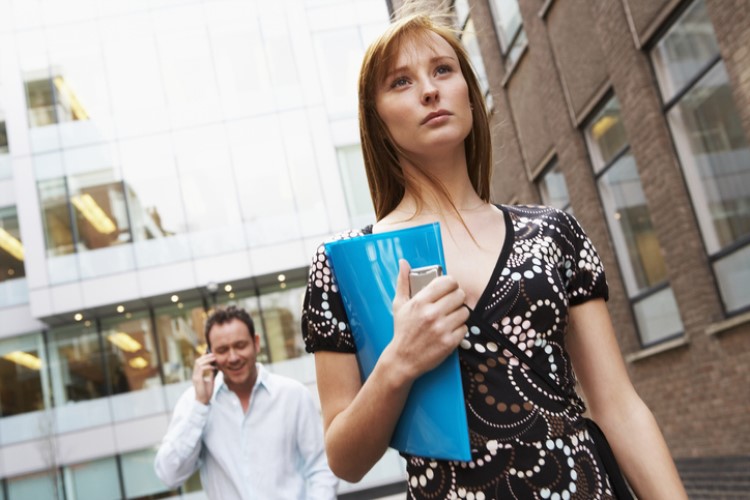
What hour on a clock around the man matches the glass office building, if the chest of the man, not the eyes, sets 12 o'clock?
The glass office building is roughly at 6 o'clock from the man.

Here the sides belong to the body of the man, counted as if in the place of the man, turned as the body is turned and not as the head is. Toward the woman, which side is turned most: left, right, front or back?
front

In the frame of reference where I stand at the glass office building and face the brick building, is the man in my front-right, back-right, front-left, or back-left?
front-right

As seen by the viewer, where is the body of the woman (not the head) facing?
toward the camera

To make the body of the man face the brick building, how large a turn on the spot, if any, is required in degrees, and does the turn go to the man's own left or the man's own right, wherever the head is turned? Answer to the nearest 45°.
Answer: approximately 135° to the man's own left

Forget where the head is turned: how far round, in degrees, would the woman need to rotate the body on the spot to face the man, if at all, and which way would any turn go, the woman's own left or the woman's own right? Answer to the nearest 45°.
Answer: approximately 135° to the woman's own right

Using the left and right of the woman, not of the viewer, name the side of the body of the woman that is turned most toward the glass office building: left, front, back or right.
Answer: back

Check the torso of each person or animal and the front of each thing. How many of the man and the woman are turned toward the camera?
2

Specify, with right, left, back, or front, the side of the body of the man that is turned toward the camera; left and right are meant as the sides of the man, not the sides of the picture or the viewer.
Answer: front
